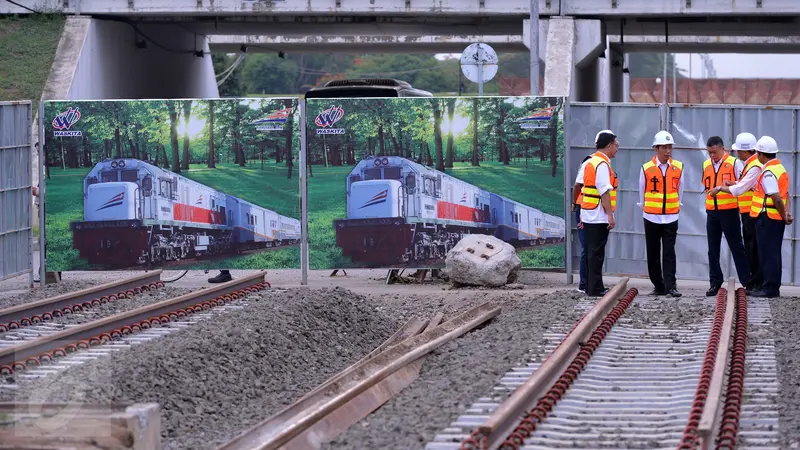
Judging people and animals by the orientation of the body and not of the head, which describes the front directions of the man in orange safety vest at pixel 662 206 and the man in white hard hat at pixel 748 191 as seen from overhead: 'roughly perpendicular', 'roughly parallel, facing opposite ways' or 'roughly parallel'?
roughly perpendicular

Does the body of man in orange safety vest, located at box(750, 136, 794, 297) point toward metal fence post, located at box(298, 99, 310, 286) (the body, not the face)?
yes

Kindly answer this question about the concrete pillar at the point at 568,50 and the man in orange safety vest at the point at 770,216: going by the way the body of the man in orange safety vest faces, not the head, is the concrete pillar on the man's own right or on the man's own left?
on the man's own right

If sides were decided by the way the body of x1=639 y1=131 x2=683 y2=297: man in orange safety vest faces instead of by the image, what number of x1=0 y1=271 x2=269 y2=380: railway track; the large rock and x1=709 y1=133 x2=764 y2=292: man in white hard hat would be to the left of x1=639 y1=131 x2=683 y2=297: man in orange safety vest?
1

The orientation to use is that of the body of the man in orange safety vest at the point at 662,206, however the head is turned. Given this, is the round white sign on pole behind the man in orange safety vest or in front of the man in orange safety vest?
behind

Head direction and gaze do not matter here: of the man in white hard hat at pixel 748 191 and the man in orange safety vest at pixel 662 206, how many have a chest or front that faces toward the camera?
1

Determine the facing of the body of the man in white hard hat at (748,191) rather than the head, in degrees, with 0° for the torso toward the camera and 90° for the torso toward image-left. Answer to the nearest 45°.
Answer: approximately 90°

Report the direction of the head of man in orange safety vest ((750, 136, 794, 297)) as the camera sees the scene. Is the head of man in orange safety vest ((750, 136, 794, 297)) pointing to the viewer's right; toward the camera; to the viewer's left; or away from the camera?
to the viewer's left

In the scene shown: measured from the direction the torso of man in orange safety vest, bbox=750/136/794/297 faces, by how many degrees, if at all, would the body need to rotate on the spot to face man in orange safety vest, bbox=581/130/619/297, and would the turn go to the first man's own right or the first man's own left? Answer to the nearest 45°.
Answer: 0° — they already face them

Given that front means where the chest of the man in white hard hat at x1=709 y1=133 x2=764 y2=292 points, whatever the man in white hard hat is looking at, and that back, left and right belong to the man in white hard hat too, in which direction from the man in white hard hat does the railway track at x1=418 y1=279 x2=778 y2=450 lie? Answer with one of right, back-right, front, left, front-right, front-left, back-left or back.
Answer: left

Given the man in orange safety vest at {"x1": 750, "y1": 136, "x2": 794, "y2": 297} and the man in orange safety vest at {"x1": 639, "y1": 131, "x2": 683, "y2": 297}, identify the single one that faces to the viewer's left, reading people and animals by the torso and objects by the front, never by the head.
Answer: the man in orange safety vest at {"x1": 750, "y1": 136, "x2": 794, "y2": 297}

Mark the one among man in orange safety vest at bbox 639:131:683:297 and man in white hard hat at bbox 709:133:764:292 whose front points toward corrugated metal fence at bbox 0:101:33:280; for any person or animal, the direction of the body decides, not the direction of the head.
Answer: the man in white hard hat

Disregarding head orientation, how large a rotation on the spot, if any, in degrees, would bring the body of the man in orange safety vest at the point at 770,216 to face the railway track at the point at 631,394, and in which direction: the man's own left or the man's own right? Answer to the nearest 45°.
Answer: approximately 90° to the man's own left
